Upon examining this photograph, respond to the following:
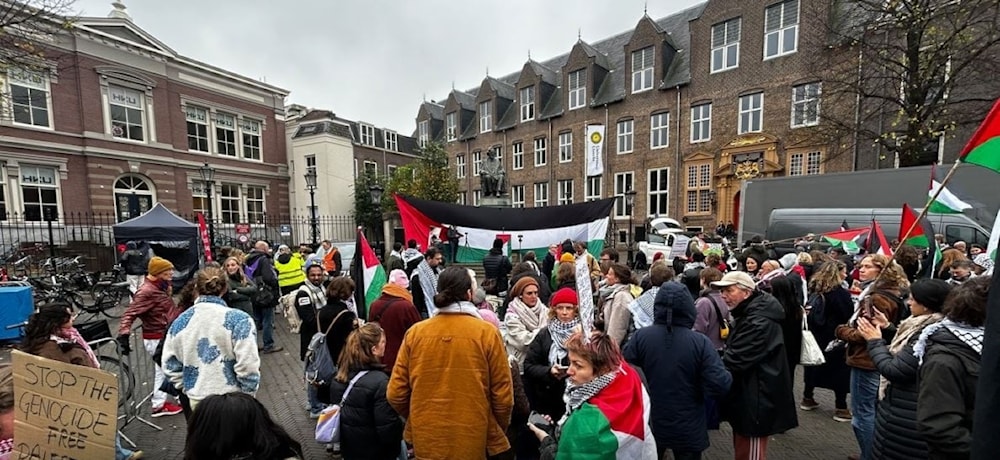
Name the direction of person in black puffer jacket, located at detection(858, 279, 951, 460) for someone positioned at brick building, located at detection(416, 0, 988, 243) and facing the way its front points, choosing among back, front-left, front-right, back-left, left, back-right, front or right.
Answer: front-left

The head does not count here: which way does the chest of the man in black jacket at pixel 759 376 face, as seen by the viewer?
to the viewer's left

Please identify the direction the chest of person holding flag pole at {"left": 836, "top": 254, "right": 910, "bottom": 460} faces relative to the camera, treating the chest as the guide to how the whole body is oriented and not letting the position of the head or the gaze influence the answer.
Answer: to the viewer's left

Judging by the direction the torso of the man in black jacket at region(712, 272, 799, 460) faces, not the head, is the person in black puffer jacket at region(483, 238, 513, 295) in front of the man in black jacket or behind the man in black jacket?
in front

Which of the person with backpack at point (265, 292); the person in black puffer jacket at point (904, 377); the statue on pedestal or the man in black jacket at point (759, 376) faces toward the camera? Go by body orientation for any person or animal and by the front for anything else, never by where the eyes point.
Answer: the statue on pedestal

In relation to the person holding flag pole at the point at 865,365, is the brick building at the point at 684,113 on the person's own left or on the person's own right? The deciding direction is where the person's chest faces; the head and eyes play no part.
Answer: on the person's own right

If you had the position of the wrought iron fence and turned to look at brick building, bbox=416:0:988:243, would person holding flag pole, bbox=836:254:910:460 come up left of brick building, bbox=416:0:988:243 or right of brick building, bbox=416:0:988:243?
right

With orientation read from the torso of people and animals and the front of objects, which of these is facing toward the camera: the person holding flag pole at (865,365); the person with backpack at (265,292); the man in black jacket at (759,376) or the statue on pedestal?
the statue on pedestal

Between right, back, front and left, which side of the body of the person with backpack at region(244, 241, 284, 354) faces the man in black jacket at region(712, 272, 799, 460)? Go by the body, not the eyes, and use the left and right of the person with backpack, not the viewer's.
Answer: right

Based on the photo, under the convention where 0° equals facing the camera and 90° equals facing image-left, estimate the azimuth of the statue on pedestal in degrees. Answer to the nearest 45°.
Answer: approximately 0°

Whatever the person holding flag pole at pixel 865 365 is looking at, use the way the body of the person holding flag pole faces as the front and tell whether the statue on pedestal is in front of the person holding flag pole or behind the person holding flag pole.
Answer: in front
